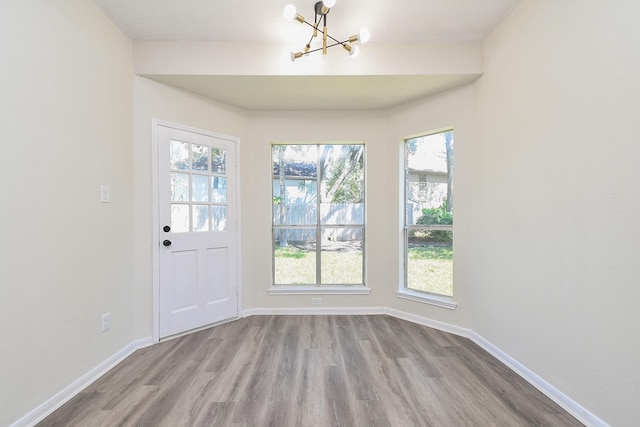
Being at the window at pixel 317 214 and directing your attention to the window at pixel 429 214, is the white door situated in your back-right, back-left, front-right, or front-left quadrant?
back-right

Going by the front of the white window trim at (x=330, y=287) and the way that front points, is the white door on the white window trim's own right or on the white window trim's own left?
on the white window trim's own right

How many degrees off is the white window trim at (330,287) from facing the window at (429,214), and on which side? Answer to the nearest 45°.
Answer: approximately 90° to its left

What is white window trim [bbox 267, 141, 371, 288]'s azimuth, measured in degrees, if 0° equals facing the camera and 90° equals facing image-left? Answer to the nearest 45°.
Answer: approximately 0°
